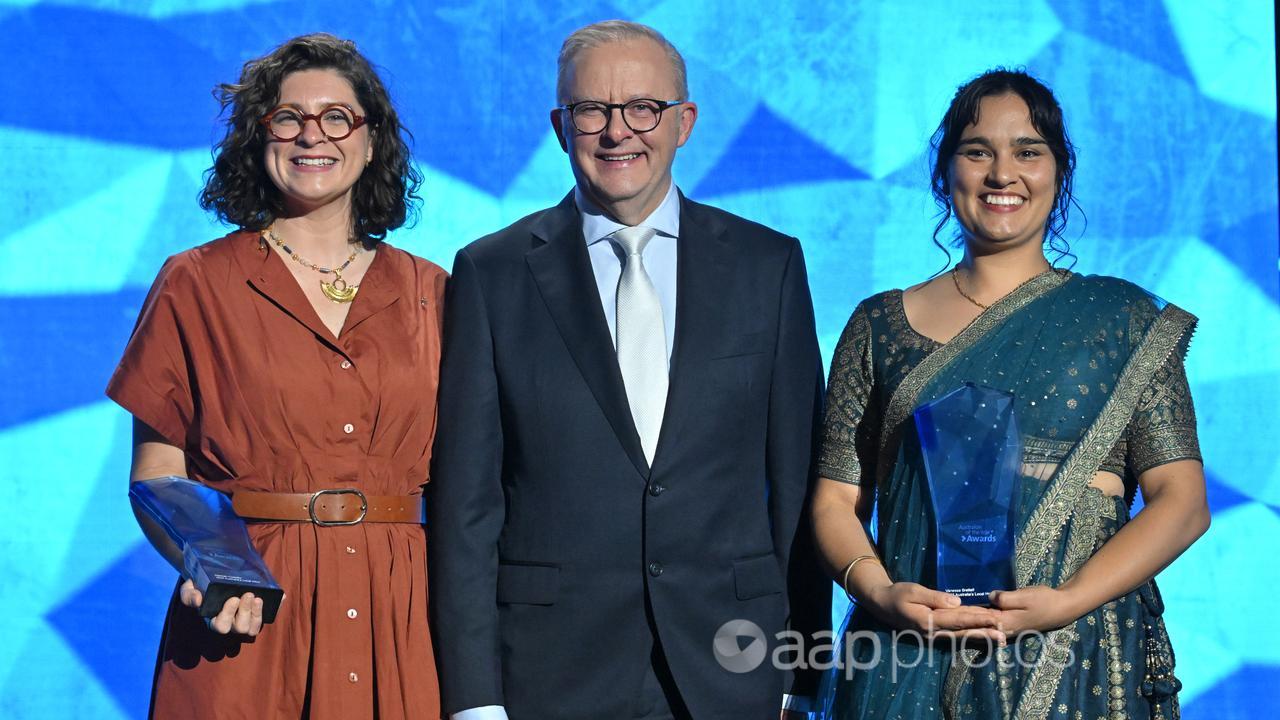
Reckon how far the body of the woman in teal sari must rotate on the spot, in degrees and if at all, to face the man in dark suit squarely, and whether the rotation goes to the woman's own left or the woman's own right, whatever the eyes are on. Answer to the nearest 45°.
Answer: approximately 90° to the woman's own right

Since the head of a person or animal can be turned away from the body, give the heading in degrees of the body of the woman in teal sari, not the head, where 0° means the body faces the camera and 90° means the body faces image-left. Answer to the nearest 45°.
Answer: approximately 0°

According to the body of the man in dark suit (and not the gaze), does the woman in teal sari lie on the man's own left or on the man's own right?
on the man's own left

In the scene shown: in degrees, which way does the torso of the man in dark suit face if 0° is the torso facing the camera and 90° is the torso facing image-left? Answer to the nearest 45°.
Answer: approximately 0°

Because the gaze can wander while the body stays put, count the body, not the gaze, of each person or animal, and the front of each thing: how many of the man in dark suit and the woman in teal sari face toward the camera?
2

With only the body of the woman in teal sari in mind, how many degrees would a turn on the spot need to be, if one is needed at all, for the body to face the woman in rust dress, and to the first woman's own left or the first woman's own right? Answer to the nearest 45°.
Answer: approximately 90° to the first woman's own right

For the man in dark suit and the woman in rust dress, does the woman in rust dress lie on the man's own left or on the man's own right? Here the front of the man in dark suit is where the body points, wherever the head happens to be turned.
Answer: on the man's own right
